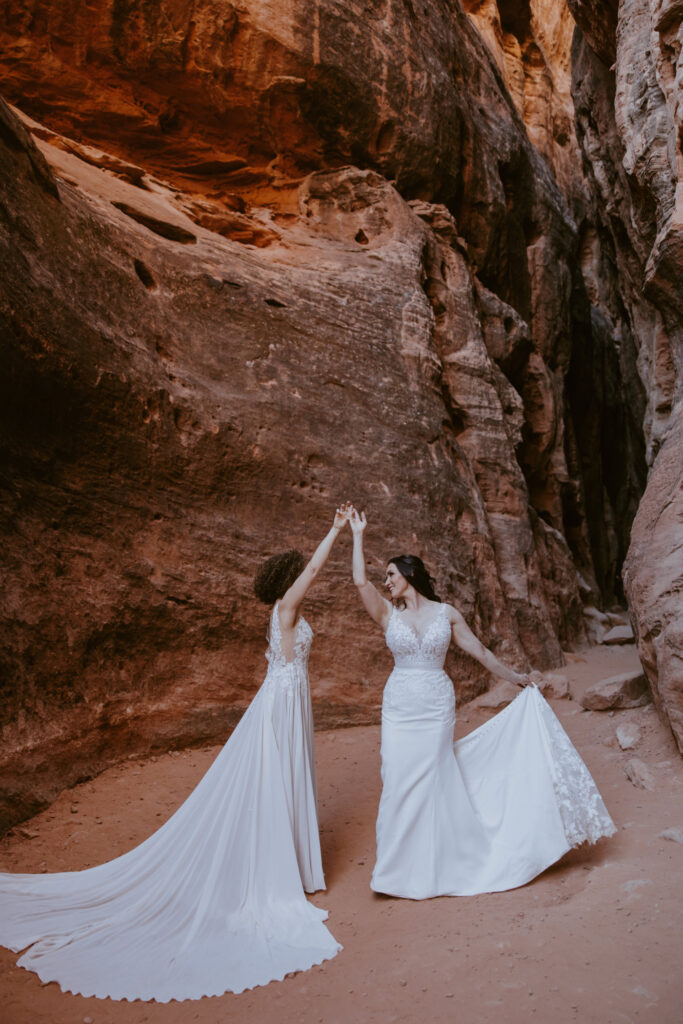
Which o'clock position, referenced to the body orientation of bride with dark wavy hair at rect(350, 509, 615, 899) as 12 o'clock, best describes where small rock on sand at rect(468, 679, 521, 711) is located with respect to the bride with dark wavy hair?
The small rock on sand is roughly at 6 o'clock from the bride with dark wavy hair.

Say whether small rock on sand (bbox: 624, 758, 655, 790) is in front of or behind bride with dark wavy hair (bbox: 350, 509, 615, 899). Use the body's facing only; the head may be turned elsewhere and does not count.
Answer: behind

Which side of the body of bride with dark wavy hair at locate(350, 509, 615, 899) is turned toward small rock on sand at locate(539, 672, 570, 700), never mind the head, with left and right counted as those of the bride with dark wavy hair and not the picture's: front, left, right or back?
back

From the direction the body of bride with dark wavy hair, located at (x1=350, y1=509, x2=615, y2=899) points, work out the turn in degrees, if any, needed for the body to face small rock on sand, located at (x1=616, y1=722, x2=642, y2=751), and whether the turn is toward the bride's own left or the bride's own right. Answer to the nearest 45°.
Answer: approximately 135° to the bride's own left

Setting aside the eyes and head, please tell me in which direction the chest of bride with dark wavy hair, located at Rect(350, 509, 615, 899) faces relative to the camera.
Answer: toward the camera

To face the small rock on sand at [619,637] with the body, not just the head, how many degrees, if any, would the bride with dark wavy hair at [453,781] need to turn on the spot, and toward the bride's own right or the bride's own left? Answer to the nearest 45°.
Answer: approximately 180°

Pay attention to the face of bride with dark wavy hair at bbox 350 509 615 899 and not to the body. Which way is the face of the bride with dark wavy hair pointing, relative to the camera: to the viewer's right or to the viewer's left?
to the viewer's left

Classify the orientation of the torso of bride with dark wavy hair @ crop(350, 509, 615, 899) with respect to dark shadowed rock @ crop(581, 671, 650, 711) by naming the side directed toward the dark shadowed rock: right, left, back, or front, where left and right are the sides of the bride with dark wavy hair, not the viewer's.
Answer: back

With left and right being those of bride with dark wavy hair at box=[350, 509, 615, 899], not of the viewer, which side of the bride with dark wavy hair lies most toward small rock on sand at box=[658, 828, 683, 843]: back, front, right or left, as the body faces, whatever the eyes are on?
left
